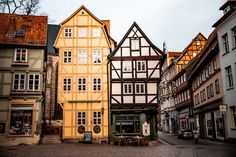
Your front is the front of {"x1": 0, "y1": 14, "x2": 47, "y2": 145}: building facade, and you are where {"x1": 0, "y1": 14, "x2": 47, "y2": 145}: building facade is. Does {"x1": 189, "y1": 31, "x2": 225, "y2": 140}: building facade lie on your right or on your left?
on your left

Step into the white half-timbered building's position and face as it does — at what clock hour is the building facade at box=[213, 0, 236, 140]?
The building facade is roughly at 10 o'clock from the white half-timbered building.

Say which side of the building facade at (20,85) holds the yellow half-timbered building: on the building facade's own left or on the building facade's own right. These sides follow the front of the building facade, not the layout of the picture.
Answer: on the building facade's own left

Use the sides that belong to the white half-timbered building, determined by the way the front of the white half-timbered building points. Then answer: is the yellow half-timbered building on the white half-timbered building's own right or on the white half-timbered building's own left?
on the white half-timbered building's own right

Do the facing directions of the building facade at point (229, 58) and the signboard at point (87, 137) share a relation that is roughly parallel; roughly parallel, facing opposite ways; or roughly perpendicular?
roughly perpendicular

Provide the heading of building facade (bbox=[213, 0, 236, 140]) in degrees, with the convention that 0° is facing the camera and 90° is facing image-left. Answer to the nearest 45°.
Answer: approximately 45°

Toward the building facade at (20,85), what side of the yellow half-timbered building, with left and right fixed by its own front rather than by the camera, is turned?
right
